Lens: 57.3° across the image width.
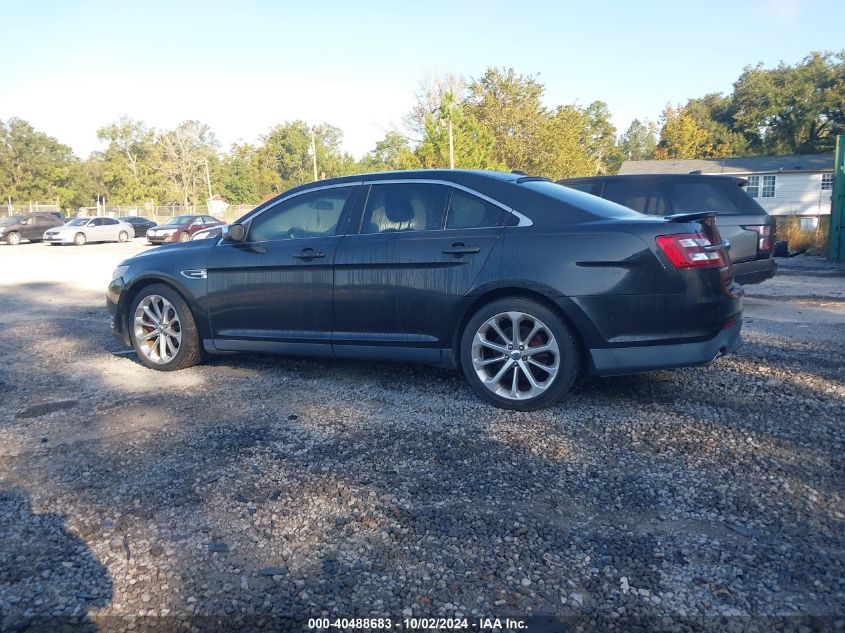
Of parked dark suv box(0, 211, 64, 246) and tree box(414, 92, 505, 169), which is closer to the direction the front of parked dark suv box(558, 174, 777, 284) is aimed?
the parked dark suv

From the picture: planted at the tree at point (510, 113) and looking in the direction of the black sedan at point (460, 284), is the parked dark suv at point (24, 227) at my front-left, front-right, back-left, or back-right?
front-right

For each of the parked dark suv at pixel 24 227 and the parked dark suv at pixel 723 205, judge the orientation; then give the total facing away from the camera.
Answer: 0

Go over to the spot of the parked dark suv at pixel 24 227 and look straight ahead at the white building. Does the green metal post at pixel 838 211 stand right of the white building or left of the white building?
right

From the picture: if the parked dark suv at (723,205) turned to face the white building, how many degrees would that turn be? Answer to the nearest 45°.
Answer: approximately 90° to its right

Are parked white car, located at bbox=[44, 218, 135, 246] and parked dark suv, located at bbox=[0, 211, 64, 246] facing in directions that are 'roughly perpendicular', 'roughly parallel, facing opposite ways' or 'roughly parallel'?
roughly parallel

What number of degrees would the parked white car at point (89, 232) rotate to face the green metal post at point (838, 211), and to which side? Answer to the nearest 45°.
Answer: approximately 90° to its left

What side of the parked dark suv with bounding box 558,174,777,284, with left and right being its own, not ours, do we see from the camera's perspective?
left

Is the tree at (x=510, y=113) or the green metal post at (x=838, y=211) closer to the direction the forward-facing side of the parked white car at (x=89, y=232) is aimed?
the green metal post

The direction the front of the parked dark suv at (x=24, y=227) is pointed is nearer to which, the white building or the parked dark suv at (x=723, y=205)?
the parked dark suv

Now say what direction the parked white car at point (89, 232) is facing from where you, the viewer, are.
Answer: facing the viewer and to the left of the viewer

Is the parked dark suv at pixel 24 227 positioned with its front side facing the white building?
no
